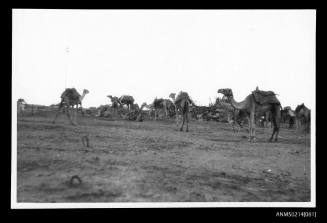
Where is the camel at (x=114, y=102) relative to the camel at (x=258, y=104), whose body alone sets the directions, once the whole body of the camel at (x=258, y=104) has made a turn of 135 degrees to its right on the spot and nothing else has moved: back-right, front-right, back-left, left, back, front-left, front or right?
left

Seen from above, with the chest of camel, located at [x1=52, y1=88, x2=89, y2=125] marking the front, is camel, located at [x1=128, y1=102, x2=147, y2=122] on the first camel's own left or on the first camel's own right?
on the first camel's own left

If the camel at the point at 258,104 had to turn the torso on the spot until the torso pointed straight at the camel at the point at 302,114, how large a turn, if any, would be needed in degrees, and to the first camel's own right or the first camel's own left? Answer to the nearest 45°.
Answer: approximately 135° to the first camel's own right

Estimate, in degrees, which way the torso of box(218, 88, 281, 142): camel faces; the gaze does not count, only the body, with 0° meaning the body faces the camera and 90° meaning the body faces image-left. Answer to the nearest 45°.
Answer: approximately 90°

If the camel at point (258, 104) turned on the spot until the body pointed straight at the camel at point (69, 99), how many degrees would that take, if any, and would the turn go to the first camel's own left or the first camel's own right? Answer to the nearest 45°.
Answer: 0° — it already faces it

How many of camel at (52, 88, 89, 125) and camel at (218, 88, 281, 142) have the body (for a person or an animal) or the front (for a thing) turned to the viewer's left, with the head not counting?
1

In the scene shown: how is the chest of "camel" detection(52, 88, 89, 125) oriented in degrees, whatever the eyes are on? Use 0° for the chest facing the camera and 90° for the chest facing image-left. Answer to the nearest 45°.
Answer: approximately 270°

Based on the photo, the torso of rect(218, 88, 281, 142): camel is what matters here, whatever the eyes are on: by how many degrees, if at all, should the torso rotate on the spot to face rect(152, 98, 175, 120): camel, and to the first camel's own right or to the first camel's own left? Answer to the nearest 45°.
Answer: approximately 45° to the first camel's own right

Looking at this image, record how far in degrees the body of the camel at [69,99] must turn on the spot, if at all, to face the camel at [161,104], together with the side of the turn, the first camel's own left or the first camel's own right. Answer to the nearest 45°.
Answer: approximately 45° to the first camel's own left

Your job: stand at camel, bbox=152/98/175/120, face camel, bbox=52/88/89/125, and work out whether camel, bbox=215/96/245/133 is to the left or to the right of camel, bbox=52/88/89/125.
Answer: left

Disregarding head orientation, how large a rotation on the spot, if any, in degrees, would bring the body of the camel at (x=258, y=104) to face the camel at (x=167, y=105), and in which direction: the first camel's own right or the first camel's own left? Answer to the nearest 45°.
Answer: approximately 45° to the first camel's own right

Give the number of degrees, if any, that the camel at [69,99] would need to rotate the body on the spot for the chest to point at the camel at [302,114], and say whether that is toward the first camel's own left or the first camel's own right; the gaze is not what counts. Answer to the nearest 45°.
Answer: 0° — it already faces it

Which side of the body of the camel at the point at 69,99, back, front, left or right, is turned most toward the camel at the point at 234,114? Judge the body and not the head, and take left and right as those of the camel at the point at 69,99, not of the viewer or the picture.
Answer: front

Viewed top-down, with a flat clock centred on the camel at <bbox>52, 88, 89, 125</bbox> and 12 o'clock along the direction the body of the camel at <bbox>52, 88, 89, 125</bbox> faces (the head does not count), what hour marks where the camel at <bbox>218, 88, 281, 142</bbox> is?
the camel at <bbox>218, 88, 281, 142</bbox> is roughly at 1 o'clock from the camel at <bbox>52, 88, 89, 125</bbox>.
